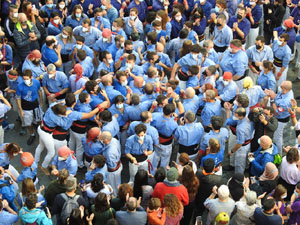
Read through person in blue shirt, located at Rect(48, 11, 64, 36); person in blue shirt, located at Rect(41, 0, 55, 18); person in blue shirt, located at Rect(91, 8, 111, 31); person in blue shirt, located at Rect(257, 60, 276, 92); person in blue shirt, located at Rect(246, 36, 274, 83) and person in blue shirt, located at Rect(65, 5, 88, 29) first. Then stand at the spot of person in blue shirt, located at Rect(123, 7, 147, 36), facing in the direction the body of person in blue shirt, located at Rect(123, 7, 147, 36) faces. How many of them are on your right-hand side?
4

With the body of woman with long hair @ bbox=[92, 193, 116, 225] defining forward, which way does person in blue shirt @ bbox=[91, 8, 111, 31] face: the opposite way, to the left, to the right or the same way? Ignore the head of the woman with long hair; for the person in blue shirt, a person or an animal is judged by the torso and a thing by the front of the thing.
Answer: the opposite way

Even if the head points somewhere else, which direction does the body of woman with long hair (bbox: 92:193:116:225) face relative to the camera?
away from the camera

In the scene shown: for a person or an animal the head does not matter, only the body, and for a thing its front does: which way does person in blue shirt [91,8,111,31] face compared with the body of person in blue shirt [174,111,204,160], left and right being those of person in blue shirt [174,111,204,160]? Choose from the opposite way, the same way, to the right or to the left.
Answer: the opposite way

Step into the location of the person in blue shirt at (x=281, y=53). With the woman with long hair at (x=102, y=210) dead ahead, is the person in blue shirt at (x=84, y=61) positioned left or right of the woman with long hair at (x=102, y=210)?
right

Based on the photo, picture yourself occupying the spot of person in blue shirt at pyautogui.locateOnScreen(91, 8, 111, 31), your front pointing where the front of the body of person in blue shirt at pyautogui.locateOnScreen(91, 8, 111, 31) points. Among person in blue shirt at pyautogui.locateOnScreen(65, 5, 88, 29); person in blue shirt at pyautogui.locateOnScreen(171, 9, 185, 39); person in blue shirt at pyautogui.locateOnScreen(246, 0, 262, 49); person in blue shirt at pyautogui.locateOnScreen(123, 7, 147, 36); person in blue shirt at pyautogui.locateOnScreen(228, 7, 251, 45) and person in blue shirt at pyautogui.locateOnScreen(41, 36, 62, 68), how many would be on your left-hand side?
4

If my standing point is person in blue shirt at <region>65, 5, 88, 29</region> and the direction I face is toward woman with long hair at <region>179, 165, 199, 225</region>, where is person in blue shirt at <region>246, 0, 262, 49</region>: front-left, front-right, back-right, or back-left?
front-left

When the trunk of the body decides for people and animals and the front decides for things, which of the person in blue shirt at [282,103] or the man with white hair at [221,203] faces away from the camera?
the man with white hair

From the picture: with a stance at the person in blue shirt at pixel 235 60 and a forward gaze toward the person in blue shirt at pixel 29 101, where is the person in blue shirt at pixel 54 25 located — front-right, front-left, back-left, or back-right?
front-right

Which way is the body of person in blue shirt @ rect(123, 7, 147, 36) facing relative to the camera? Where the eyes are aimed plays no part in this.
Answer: toward the camera

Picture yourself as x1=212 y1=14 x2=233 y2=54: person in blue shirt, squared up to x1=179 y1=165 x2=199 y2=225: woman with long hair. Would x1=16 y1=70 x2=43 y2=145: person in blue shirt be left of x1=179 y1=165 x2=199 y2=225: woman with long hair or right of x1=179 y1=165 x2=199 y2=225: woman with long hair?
right

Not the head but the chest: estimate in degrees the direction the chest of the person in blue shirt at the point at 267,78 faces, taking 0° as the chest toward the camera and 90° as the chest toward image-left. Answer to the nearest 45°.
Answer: approximately 45°

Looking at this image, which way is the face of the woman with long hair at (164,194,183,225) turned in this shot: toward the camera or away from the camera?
away from the camera

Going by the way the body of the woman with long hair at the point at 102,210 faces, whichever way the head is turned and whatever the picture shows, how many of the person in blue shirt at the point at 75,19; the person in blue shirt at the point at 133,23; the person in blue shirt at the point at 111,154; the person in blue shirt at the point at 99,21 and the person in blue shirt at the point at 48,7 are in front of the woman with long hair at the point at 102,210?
5

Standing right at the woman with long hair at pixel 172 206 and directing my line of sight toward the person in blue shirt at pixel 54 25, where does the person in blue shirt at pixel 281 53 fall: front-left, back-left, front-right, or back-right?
front-right

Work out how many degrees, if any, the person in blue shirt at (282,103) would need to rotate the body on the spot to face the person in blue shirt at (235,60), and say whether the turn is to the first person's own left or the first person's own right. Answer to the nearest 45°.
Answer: approximately 45° to the first person's own right

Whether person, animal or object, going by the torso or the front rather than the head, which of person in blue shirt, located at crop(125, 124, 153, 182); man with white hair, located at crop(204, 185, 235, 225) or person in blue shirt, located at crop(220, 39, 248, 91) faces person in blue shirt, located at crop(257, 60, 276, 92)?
the man with white hair

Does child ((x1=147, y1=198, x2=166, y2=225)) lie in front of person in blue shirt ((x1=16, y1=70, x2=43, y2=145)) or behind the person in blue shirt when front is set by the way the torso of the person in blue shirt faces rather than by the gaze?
in front

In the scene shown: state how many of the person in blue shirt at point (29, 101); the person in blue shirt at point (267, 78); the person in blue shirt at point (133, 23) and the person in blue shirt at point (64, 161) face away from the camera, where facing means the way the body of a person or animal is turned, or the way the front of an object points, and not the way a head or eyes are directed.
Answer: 0
